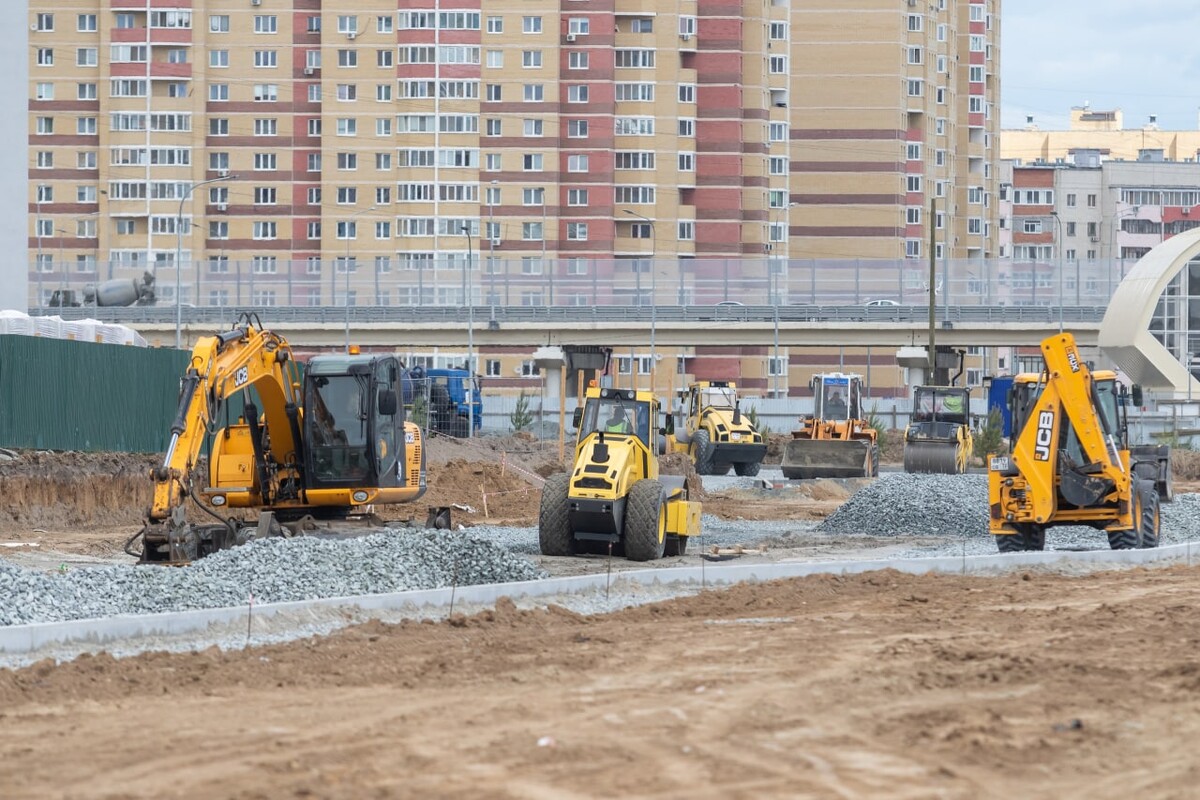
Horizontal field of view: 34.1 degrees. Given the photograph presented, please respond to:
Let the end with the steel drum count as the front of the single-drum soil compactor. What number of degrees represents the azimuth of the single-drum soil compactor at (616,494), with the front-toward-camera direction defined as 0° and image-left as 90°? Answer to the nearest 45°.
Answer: approximately 225°

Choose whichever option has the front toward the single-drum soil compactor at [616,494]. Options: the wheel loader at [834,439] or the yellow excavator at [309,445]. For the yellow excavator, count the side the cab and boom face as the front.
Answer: the wheel loader at [834,439]

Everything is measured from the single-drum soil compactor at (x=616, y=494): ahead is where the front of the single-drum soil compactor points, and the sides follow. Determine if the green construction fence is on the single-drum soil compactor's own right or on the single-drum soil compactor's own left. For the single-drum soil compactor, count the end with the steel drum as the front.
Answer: on the single-drum soil compactor's own left

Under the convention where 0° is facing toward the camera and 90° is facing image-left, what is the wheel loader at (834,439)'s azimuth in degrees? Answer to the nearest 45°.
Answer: approximately 0°

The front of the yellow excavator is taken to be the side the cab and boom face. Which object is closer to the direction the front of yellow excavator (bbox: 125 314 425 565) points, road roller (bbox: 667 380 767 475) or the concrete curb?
the concrete curb

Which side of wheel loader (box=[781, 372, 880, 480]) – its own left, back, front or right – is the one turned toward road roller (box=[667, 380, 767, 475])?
right

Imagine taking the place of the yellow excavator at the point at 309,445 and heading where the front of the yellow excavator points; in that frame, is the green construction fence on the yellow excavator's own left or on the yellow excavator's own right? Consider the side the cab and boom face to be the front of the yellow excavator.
on the yellow excavator's own right

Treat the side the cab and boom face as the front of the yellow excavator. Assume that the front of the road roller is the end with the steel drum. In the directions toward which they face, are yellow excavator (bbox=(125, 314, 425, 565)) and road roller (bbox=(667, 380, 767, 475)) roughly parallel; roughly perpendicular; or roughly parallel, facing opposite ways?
roughly perpendicular

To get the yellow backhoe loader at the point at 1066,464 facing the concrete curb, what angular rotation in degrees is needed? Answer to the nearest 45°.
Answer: approximately 180°

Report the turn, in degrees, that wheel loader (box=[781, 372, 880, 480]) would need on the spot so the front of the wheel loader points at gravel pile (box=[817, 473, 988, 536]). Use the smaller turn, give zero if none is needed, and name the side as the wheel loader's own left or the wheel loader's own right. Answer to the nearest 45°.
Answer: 0° — it already faces it
